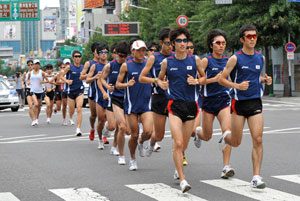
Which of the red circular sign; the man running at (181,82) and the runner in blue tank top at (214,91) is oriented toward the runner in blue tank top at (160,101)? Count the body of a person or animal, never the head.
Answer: the red circular sign

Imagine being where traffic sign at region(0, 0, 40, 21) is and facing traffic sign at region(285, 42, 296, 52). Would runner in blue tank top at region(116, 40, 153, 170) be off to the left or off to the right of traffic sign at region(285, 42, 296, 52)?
right

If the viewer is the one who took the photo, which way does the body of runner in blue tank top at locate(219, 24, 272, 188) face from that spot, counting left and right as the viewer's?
facing the viewer and to the right of the viewer

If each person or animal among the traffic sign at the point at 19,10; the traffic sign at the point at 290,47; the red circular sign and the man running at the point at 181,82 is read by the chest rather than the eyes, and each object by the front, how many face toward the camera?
4

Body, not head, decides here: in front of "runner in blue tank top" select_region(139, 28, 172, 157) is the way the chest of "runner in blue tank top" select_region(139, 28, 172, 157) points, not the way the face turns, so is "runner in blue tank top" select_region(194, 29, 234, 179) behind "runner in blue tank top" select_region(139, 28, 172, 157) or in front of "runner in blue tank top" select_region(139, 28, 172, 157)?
in front

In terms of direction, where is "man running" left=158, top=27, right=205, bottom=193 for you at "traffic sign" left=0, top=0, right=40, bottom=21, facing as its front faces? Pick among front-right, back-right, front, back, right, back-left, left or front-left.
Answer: front

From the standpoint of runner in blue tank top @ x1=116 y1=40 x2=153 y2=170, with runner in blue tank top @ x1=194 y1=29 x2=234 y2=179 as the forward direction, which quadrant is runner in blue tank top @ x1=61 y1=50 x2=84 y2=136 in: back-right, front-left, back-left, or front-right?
back-left

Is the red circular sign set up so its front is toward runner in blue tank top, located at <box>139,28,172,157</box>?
yes

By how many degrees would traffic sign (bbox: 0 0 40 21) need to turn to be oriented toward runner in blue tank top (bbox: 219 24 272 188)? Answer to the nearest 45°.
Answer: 0° — it already faces them

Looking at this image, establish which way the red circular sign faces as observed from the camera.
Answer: facing the viewer

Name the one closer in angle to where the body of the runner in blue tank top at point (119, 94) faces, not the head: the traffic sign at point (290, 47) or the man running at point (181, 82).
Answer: the man running

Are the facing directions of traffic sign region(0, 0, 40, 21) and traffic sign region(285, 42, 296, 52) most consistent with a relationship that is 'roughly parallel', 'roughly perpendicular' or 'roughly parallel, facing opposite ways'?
roughly parallel

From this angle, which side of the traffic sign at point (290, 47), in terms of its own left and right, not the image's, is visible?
front

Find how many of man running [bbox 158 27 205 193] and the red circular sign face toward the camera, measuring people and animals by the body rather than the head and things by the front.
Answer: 2

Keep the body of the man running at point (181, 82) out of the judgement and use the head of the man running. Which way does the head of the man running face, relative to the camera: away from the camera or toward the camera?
toward the camera
